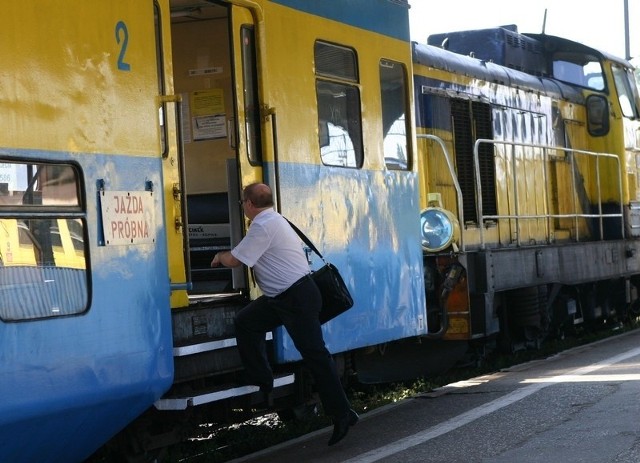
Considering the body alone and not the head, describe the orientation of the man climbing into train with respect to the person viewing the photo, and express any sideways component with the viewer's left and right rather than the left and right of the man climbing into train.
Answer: facing away from the viewer and to the left of the viewer

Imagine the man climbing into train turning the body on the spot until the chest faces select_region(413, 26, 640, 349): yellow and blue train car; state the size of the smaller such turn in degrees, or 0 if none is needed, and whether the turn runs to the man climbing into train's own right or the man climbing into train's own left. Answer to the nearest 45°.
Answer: approximately 90° to the man climbing into train's own right
